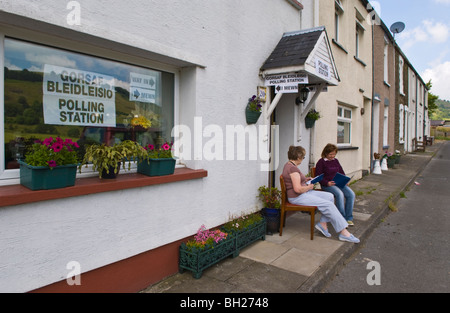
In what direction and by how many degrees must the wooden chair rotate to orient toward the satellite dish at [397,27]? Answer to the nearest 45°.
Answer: approximately 90° to its left

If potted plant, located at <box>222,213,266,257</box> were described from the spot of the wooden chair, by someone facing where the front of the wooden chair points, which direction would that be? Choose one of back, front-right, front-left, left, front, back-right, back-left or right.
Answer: back-right

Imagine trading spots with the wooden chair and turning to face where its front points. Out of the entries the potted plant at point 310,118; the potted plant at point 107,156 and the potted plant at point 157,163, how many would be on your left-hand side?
1

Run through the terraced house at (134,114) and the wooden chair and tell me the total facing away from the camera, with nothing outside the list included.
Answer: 0

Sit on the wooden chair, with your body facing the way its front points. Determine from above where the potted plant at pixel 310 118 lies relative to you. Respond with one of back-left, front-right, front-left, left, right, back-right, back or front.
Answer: left

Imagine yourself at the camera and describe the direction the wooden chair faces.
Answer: facing to the right of the viewer
